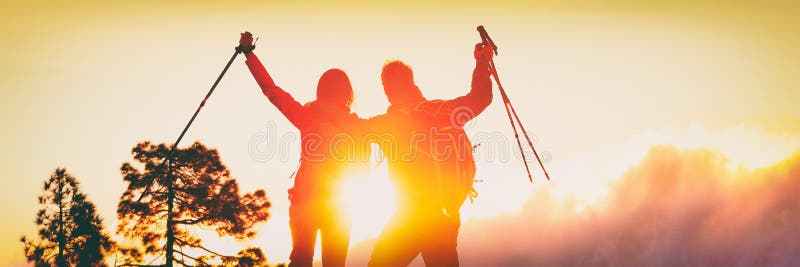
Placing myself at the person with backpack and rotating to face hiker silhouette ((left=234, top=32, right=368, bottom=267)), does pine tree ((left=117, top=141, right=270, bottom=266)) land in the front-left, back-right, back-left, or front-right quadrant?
front-right

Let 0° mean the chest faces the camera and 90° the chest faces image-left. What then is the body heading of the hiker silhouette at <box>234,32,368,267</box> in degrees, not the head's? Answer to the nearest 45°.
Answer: approximately 180°

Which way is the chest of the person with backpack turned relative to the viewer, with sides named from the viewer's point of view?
facing away from the viewer and to the left of the viewer

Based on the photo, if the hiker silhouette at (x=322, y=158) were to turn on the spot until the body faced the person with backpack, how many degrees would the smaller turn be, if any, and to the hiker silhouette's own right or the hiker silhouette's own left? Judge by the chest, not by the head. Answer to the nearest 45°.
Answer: approximately 135° to the hiker silhouette's own right

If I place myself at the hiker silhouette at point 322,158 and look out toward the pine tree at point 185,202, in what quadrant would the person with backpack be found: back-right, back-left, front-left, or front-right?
back-right

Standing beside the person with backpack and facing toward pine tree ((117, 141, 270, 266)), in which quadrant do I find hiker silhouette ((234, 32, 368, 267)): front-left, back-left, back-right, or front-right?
front-left

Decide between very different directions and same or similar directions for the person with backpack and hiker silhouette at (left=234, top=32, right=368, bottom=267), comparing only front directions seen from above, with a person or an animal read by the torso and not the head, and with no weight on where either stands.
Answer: same or similar directions

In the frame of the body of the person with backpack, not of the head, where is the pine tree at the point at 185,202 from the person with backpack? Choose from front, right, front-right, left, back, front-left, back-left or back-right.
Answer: front
